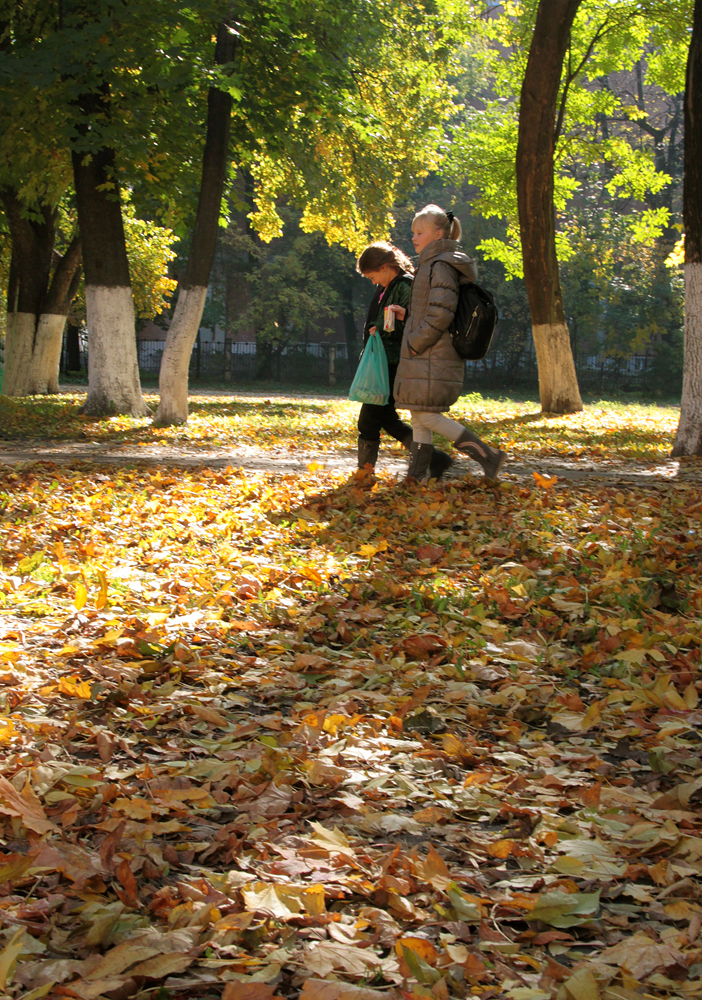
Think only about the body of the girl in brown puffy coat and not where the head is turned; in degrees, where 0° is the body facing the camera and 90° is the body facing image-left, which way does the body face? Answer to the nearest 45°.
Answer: approximately 90°

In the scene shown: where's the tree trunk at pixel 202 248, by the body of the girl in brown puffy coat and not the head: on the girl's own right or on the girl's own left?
on the girl's own right

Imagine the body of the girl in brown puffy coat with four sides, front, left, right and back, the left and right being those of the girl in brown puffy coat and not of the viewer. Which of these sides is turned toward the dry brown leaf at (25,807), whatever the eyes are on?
left

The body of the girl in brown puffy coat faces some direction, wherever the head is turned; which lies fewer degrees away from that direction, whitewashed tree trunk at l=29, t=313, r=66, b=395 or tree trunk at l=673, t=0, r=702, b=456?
the whitewashed tree trunk

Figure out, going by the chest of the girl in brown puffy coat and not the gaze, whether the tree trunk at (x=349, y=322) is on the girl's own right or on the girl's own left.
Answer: on the girl's own right

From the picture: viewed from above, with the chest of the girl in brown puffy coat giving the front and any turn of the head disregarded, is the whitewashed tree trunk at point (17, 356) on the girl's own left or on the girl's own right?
on the girl's own right

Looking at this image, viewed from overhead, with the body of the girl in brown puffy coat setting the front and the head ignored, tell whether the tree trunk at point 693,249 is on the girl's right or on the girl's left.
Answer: on the girl's right

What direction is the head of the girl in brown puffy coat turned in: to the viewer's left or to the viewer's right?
to the viewer's left

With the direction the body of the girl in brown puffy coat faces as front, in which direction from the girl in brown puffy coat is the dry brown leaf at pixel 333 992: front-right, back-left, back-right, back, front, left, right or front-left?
left

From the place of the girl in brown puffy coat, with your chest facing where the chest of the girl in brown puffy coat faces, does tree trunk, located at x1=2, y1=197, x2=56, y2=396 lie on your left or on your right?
on your right

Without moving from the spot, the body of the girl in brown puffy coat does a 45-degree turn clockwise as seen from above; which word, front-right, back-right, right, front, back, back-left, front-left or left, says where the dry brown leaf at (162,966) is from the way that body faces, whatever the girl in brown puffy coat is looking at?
back-left

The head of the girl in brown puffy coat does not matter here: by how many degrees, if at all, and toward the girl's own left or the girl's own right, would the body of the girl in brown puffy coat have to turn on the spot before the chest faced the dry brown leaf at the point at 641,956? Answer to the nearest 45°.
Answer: approximately 90° to the girl's own left

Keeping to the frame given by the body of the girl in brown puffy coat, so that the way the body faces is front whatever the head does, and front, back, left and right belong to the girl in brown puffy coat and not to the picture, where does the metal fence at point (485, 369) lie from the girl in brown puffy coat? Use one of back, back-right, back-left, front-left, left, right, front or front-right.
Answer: right
